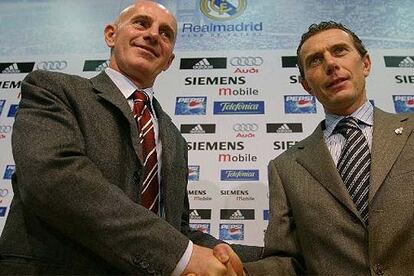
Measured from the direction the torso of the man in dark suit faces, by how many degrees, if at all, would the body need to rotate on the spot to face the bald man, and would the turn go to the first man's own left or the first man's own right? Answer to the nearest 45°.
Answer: approximately 45° to the first man's own right

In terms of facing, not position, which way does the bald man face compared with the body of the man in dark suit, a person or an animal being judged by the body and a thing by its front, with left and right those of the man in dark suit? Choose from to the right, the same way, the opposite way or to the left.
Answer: to the left

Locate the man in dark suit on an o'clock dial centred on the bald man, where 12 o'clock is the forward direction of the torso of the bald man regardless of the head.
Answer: The man in dark suit is roughly at 10 o'clock from the bald man.

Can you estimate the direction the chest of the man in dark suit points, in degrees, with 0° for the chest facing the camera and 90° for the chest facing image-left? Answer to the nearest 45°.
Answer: approximately 0°

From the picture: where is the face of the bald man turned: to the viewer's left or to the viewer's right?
to the viewer's right
